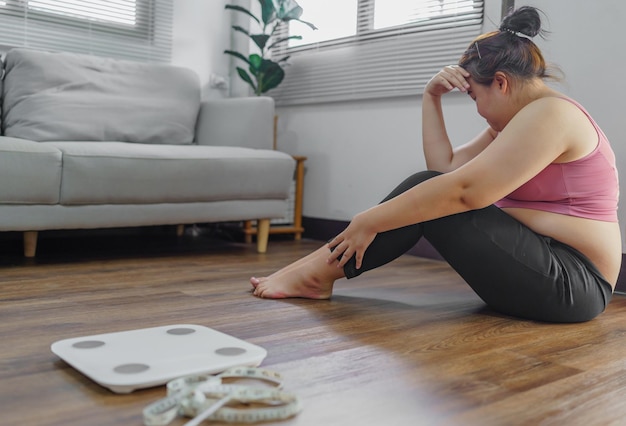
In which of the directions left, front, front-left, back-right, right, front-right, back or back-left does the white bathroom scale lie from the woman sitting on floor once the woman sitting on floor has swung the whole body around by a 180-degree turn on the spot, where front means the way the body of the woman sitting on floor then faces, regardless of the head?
back-right

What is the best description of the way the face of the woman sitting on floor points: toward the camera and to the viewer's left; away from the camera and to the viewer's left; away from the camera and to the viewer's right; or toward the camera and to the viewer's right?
toward the camera and to the viewer's left

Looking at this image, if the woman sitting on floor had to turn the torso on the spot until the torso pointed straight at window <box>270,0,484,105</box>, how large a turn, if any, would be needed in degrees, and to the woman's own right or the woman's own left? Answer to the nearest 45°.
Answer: approximately 90° to the woman's own right

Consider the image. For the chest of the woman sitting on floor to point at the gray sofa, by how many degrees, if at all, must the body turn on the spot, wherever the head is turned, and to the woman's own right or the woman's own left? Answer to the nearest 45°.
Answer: approximately 45° to the woman's own right

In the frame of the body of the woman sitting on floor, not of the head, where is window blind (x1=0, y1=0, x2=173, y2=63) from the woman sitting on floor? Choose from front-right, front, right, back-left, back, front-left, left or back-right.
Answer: front-right

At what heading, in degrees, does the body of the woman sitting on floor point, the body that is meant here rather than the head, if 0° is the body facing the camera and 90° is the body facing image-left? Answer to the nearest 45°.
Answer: approximately 90°

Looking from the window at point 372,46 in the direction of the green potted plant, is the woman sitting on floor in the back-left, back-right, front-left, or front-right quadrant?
back-left

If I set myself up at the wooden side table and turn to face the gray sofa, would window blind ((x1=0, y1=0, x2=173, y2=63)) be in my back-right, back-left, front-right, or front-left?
front-right
